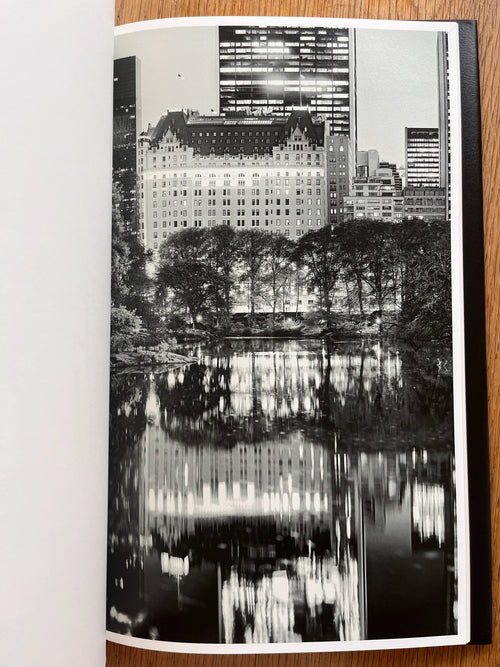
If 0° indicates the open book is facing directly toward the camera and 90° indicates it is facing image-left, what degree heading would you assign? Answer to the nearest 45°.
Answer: approximately 0°
